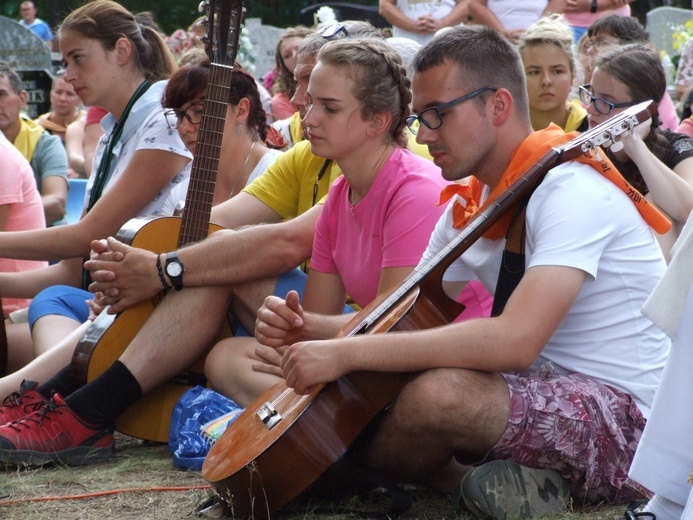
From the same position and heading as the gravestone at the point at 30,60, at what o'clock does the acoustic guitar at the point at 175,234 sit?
The acoustic guitar is roughly at 12 o'clock from the gravestone.

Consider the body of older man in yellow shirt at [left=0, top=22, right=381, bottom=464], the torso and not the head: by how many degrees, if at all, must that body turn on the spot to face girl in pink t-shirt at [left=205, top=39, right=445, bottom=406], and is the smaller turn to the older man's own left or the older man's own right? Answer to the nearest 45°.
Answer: approximately 90° to the young man playing guitar's own left

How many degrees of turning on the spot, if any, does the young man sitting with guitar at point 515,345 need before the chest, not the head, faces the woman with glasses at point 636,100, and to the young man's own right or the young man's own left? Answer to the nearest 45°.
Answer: approximately 90° to the young man's own right

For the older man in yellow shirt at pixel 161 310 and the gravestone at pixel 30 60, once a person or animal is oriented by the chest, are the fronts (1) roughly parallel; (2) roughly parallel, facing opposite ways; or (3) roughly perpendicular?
roughly perpendicular

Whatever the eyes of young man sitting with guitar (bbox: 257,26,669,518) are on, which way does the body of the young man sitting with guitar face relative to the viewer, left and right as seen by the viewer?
facing to the left of the viewer

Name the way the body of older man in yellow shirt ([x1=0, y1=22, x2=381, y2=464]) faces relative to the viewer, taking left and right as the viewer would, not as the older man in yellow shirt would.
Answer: facing to the left of the viewer

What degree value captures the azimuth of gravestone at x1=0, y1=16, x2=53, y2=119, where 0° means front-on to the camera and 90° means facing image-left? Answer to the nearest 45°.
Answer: approximately 0°

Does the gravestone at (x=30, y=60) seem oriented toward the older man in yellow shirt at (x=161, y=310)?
yes

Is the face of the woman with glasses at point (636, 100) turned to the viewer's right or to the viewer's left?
to the viewer's left

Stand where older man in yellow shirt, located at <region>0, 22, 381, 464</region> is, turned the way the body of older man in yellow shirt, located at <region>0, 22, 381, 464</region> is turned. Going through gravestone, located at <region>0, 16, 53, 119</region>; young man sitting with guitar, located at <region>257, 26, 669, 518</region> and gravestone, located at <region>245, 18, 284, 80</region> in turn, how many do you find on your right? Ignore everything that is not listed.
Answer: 2
